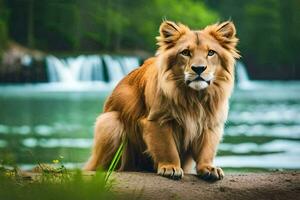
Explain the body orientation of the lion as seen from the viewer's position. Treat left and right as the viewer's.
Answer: facing the viewer and to the right of the viewer

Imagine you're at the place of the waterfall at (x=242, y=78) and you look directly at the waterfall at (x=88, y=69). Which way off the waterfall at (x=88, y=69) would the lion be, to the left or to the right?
left

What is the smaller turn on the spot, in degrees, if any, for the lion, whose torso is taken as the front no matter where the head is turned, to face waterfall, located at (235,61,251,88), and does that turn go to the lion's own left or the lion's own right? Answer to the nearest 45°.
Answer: approximately 135° to the lion's own left

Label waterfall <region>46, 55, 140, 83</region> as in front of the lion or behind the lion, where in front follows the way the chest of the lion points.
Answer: behind
